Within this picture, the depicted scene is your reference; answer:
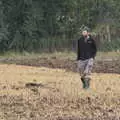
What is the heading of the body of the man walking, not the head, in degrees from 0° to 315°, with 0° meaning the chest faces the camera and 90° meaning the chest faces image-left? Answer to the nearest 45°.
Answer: approximately 0°
